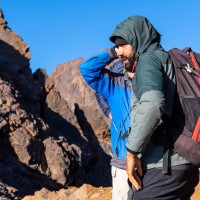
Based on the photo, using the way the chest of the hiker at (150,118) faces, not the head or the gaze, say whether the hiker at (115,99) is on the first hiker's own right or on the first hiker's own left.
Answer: on the first hiker's own right

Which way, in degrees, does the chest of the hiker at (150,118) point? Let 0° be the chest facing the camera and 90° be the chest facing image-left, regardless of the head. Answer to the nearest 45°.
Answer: approximately 90°
